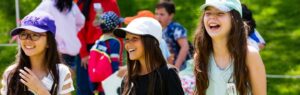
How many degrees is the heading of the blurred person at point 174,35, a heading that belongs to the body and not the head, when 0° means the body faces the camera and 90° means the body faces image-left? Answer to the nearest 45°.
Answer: approximately 45°

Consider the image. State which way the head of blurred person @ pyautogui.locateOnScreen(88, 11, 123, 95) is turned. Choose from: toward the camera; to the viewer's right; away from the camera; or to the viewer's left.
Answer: away from the camera

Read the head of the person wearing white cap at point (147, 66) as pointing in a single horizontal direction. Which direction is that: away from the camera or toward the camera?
toward the camera

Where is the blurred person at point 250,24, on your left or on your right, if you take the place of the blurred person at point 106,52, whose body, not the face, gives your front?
on your right

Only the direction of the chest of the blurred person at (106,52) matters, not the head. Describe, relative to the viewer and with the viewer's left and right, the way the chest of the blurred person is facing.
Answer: facing away from the viewer and to the right of the viewer

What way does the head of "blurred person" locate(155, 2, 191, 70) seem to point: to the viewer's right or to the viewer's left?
to the viewer's left

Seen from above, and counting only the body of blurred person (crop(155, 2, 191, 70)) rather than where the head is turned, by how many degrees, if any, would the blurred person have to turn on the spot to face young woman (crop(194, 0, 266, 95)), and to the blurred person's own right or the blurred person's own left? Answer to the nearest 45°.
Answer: approximately 45° to the blurred person's own left

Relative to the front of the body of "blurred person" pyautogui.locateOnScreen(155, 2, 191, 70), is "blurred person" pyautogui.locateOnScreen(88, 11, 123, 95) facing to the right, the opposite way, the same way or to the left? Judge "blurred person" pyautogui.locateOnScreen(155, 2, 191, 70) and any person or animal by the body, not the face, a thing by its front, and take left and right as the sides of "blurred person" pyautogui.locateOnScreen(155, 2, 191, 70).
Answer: the opposite way
